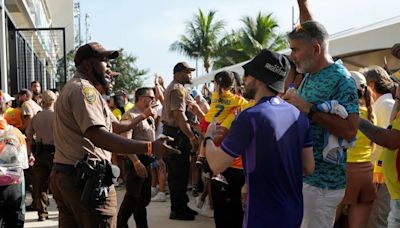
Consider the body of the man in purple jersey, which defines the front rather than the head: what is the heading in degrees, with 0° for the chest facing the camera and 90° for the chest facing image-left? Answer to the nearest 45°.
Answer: approximately 135°

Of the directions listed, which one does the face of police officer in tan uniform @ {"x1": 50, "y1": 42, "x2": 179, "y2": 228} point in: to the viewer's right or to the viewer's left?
to the viewer's right

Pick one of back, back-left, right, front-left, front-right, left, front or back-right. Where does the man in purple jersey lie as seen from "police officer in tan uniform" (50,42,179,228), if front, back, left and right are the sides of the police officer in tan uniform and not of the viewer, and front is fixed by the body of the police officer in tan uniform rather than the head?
front-right

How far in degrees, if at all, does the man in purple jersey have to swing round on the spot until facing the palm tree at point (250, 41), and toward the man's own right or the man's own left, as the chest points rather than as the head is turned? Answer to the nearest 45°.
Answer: approximately 45° to the man's own right

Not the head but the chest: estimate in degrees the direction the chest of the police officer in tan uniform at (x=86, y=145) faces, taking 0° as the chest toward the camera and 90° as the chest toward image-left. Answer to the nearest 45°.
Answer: approximately 270°

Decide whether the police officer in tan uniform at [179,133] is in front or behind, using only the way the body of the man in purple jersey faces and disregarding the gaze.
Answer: in front

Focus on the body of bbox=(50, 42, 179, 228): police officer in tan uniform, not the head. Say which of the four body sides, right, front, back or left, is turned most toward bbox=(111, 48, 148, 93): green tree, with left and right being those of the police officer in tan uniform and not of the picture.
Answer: left

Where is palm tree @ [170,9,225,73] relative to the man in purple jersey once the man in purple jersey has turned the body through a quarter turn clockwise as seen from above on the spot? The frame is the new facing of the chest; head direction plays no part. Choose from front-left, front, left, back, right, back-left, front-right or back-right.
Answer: front-left
